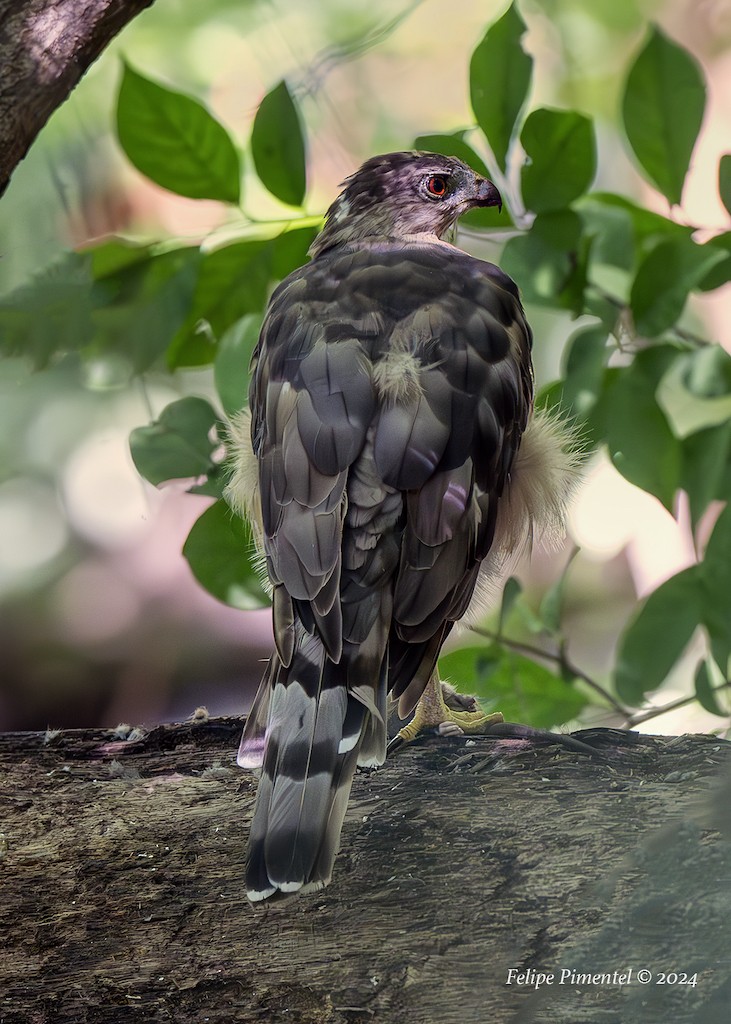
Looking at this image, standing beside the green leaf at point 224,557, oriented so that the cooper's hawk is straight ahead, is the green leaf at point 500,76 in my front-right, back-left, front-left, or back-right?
front-left

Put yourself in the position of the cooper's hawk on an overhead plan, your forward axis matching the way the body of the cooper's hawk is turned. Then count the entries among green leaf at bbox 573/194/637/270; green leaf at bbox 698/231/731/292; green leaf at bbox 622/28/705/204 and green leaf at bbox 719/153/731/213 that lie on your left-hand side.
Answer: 0

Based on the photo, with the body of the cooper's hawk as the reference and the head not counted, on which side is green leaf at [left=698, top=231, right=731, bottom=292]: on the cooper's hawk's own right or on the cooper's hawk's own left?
on the cooper's hawk's own right

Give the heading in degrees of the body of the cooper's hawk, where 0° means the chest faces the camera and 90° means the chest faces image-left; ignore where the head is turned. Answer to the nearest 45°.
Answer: approximately 180°
